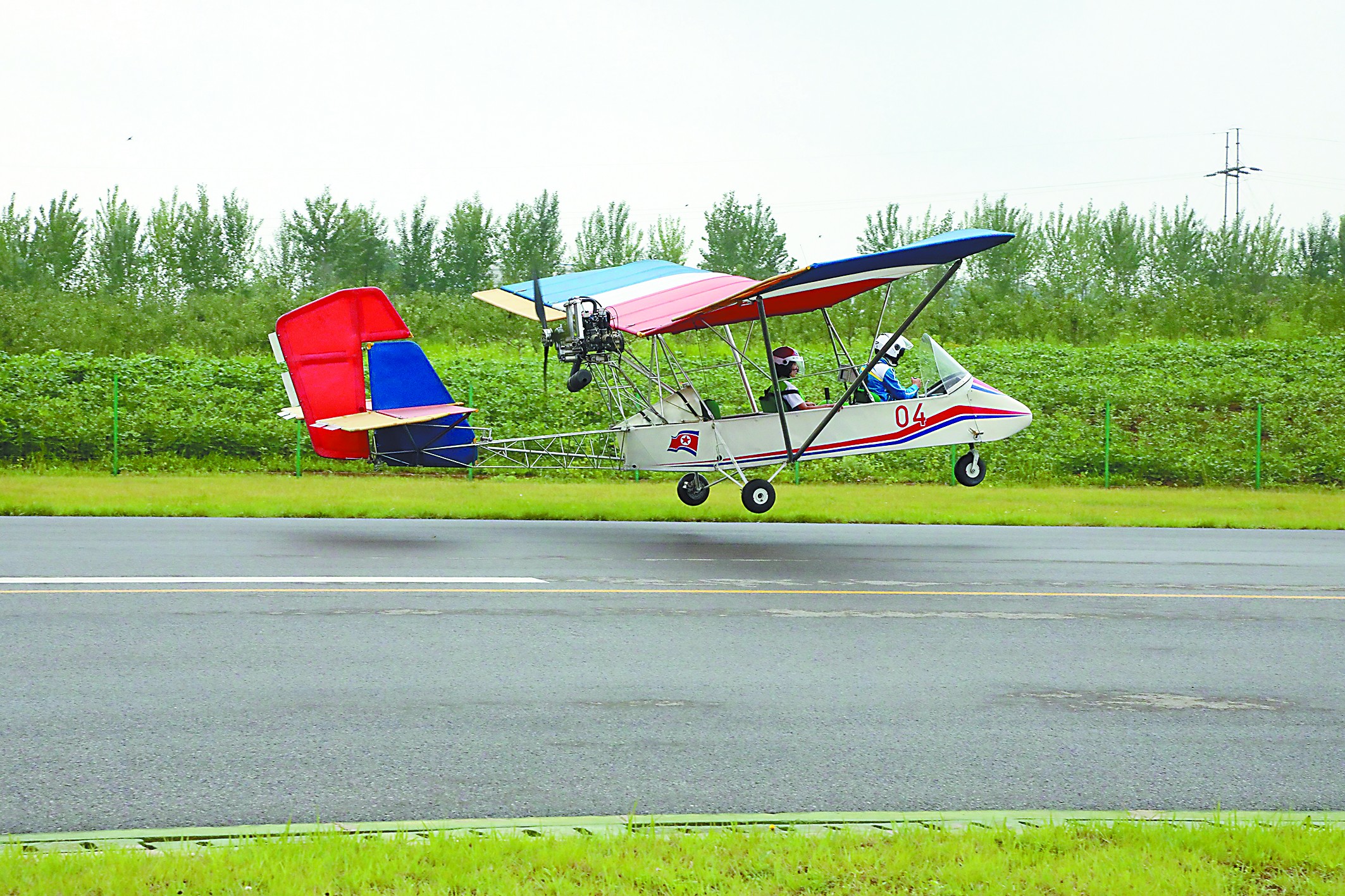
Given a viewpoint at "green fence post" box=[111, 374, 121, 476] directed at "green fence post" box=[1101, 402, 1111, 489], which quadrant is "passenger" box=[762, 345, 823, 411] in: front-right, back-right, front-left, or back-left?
front-right

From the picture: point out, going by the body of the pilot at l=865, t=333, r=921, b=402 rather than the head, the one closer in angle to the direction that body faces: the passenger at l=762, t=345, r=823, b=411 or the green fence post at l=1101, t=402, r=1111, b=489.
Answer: the green fence post

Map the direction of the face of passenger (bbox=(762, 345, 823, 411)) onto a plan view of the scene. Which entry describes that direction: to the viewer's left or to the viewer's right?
to the viewer's right

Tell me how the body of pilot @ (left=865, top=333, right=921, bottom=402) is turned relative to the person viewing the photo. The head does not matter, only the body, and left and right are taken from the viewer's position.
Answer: facing to the right of the viewer

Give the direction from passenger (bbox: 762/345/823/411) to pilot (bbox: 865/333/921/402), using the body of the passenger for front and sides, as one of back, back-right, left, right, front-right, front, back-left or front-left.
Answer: front

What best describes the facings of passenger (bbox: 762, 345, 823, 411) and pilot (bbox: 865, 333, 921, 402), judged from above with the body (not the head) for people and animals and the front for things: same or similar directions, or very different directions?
same or similar directions

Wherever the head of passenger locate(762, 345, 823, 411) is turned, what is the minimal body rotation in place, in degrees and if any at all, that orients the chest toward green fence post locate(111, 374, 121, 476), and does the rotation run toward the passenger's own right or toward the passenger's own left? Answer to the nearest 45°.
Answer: approximately 135° to the passenger's own left

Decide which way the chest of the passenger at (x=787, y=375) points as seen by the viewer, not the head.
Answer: to the viewer's right

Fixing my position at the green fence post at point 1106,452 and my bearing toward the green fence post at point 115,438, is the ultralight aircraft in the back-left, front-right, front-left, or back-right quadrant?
front-left

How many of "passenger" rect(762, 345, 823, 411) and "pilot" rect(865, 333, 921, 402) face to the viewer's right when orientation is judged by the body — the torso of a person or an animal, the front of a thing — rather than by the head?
2

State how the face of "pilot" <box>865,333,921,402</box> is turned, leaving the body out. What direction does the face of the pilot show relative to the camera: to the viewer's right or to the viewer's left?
to the viewer's right

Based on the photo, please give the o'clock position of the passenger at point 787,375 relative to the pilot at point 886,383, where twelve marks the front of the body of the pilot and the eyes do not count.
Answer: The passenger is roughly at 6 o'clock from the pilot.

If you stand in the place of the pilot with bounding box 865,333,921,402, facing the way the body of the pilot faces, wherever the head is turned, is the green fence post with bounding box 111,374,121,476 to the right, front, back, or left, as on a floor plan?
back

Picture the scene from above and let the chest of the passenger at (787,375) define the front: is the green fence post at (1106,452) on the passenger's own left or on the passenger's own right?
on the passenger's own left
